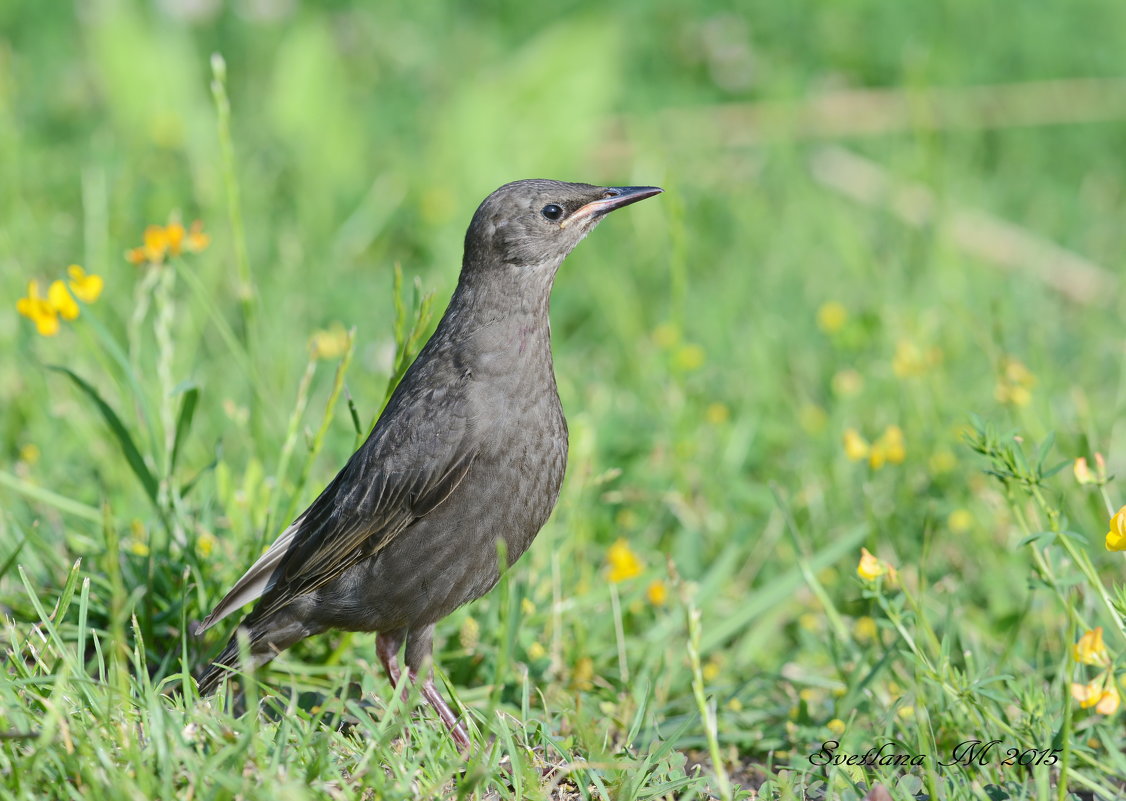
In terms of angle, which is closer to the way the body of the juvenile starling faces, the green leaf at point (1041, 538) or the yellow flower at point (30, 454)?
the green leaf

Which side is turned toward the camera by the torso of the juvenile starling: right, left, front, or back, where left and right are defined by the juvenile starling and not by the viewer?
right

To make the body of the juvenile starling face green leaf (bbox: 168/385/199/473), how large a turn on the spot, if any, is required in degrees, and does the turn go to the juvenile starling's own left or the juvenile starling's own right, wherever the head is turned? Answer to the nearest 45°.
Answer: approximately 135° to the juvenile starling's own left

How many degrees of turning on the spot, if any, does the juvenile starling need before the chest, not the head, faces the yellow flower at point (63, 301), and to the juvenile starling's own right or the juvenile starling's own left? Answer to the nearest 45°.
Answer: approximately 135° to the juvenile starling's own left

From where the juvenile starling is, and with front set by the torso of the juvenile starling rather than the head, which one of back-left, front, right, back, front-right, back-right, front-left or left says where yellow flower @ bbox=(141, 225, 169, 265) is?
back-left

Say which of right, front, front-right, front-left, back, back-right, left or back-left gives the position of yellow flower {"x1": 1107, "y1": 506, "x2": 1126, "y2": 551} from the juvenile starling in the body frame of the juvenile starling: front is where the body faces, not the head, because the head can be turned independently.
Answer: front-right

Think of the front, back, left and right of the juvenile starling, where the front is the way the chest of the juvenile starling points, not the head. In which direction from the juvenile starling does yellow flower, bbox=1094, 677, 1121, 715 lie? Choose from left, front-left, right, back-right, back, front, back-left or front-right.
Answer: front-right

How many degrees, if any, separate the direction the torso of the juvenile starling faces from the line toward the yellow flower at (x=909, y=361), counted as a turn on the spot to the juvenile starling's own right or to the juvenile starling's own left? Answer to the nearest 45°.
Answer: approximately 45° to the juvenile starling's own left

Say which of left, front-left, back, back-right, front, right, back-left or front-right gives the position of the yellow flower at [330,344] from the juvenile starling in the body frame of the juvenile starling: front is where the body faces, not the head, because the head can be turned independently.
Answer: left

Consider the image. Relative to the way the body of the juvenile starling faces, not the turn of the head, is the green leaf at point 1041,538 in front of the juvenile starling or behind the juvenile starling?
in front
